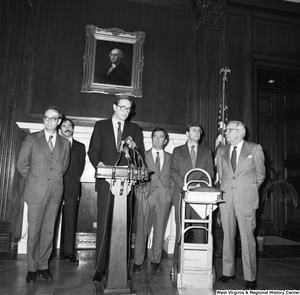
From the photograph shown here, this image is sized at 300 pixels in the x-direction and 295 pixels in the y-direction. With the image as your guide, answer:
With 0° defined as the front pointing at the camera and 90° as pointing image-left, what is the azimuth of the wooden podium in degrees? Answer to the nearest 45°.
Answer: approximately 0°

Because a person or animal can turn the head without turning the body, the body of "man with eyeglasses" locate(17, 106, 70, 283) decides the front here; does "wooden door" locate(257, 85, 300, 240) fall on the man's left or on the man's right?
on the man's left

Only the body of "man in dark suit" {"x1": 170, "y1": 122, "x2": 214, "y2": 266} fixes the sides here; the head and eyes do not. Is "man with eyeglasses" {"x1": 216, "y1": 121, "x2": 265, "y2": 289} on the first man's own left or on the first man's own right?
on the first man's own left
